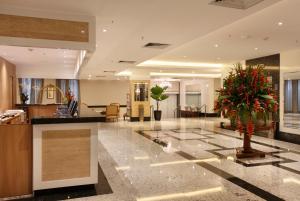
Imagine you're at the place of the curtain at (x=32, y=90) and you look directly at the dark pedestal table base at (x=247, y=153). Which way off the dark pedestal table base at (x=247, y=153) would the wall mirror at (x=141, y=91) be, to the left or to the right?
left

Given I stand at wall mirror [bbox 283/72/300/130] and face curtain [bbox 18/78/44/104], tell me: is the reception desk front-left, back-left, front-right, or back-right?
front-left

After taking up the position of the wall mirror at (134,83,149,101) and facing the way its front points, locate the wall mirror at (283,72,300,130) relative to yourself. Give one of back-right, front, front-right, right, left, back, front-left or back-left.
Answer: front-left

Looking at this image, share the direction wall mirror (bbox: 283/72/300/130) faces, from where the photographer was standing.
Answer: facing the viewer and to the left of the viewer

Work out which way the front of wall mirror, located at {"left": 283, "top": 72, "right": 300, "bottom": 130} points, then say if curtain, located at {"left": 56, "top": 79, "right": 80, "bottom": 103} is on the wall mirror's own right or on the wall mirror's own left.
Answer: on the wall mirror's own right

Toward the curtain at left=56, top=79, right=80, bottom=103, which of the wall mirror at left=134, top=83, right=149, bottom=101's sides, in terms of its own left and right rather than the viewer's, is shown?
right

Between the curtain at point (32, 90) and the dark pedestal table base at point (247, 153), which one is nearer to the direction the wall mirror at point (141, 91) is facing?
the dark pedestal table base

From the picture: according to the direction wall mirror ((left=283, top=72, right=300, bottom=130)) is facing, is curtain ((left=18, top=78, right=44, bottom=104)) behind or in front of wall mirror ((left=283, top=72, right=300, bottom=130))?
in front

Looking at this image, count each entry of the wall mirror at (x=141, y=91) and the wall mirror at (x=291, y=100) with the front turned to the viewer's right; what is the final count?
0

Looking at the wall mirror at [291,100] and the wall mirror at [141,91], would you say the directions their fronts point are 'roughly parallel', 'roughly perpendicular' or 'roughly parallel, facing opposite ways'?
roughly perpendicular

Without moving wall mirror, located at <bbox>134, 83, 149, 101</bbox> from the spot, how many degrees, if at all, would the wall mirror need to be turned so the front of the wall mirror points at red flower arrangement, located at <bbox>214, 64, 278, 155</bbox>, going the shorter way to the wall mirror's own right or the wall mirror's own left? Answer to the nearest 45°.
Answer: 0° — it already faces it

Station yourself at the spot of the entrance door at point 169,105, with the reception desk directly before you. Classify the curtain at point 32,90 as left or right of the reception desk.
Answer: right

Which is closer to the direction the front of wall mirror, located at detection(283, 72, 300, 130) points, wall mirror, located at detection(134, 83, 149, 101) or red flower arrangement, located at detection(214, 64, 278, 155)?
the red flower arrangement

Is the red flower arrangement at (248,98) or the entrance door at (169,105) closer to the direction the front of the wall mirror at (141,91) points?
the red flower arrangement

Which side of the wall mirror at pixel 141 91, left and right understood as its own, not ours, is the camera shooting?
front

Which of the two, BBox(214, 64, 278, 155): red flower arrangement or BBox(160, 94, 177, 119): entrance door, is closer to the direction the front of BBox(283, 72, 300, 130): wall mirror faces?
the red flower arrangement

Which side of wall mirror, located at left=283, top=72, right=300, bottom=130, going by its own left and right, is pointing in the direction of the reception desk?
front
